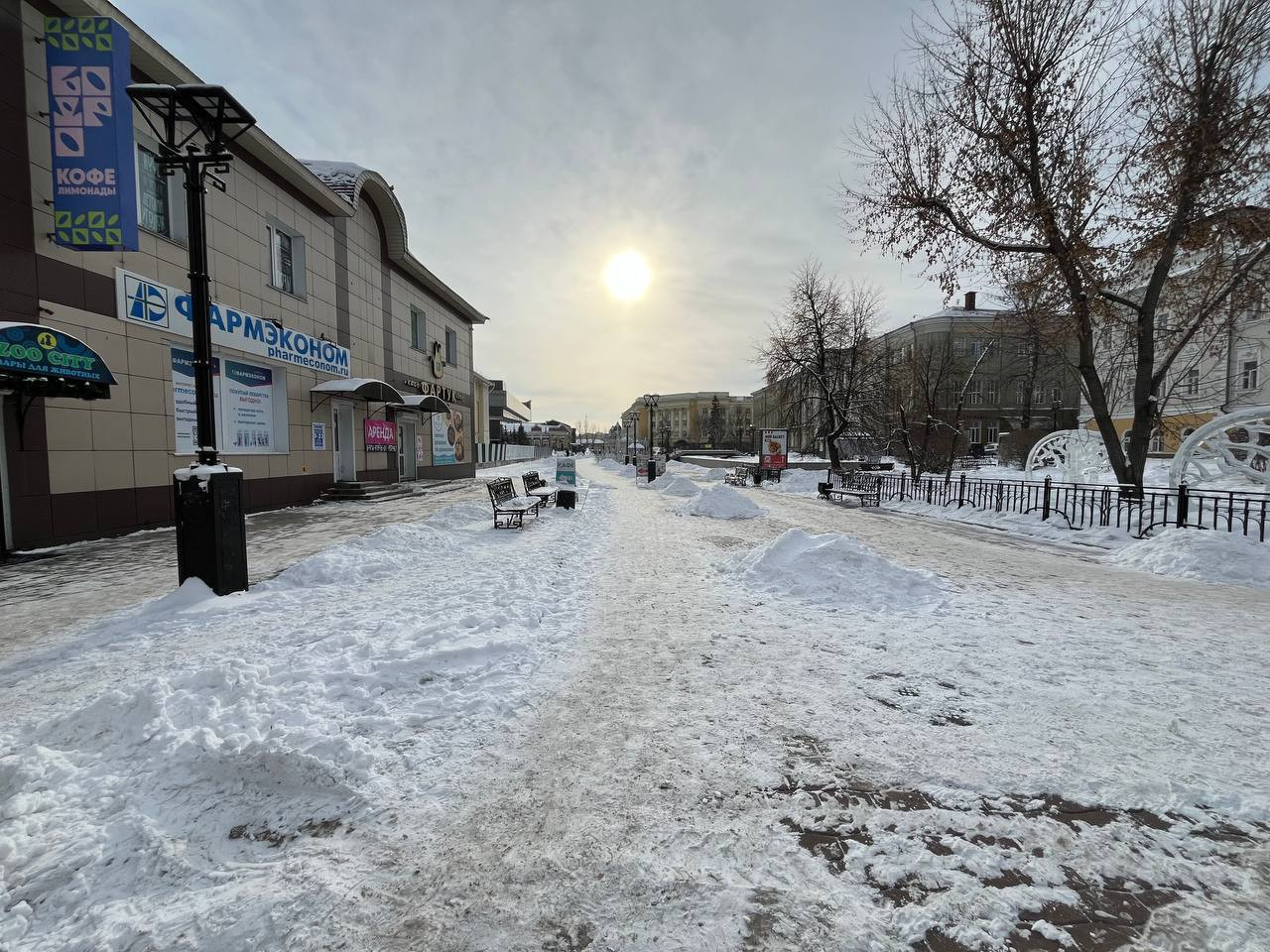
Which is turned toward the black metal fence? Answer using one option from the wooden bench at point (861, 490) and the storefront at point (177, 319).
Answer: the storefront

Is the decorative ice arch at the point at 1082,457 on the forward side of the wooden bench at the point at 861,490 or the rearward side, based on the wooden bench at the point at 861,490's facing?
on the rearward side

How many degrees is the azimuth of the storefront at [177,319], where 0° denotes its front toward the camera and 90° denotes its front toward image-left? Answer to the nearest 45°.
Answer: approximately 315°

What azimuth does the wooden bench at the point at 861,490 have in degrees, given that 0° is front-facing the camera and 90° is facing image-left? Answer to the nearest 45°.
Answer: approximately 45°

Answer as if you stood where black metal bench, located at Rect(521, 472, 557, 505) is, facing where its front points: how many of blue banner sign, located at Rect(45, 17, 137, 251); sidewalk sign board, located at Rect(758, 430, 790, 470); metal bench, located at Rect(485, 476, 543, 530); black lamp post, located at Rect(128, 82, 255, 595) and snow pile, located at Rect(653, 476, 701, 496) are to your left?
2

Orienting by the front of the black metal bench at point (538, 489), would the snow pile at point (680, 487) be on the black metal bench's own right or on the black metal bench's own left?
on the black metal bench's own left

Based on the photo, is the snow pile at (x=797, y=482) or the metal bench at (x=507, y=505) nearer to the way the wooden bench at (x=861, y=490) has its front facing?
the metal bench

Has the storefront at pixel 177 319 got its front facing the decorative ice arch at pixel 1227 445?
yes

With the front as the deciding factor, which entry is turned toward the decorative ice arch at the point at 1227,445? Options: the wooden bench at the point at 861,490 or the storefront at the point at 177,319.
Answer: the storefront

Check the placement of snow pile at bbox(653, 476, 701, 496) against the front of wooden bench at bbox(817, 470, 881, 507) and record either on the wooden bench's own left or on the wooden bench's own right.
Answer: on the wooden bench's own right

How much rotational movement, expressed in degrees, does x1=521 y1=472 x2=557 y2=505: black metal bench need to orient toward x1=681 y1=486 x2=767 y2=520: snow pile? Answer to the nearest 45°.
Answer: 0° — it already faces it
